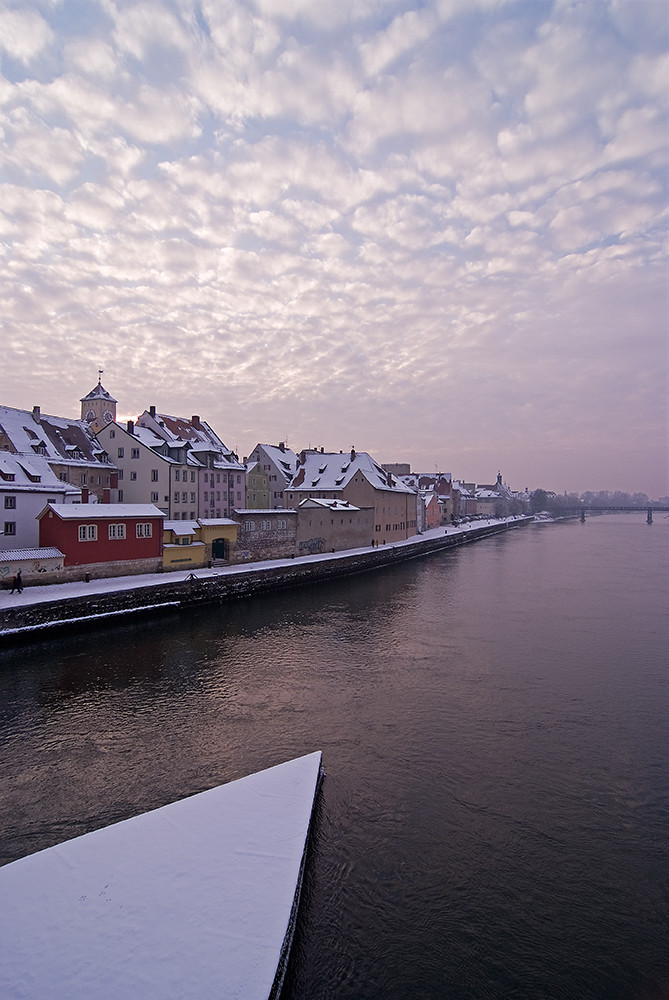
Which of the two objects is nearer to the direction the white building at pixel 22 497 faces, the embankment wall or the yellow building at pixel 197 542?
the embankment wall

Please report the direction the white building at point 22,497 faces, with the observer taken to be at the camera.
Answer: facing the viewer and to the right of the viewer

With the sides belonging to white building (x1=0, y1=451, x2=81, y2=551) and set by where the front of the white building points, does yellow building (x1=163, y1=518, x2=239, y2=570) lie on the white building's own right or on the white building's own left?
on the white building's own left

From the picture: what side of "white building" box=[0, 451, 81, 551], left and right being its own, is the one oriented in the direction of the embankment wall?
front
